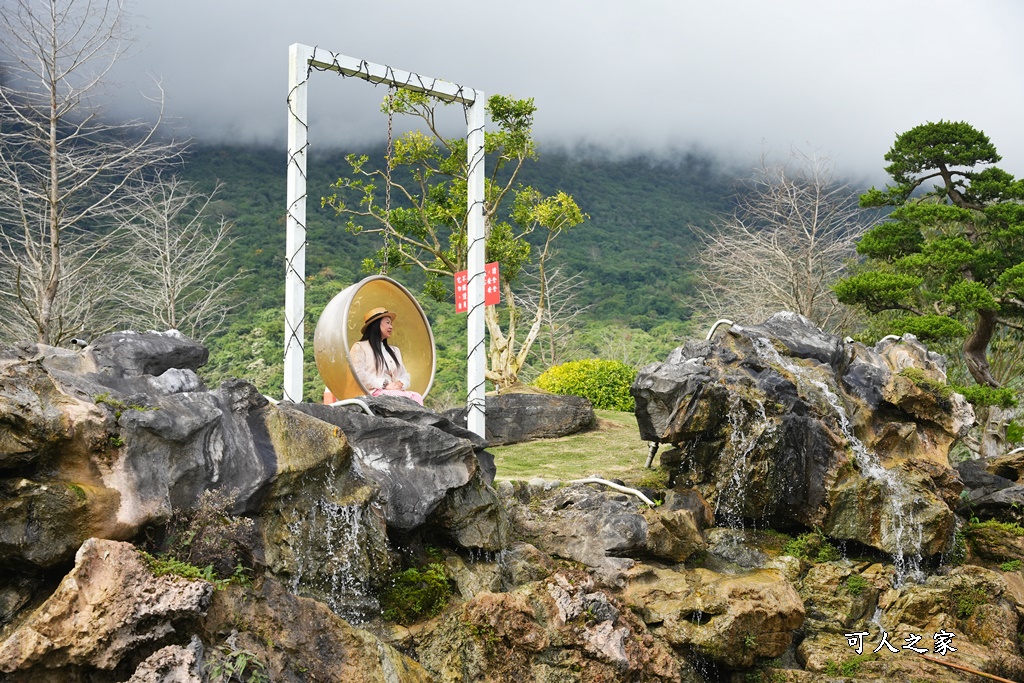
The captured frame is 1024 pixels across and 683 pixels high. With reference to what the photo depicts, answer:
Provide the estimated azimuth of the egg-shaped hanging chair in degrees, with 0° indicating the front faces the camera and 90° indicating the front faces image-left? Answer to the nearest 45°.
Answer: approximately 315°

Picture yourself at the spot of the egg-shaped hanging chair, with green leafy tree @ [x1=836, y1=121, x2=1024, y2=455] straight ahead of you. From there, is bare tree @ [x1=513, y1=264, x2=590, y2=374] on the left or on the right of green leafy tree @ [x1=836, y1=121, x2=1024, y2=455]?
left

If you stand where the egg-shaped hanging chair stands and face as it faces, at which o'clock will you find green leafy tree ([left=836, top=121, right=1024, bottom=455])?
The green leafy tree is roughly at 10 o'clock from the egg-shaped hanging chair.

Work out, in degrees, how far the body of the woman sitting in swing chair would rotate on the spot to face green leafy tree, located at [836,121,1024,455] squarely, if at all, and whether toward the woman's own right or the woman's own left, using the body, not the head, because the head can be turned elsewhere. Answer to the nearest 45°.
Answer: approximately 45° to the woman's own left

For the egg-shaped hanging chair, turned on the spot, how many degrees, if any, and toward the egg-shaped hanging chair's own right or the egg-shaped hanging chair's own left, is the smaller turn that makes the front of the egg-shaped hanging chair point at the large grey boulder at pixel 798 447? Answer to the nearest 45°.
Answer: approximately 45° to the egg-shaped hanging chair's own left

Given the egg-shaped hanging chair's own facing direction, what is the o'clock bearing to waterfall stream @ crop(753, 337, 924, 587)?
The waterfall stream is roughly at 11 o'clock from the egg-shaped hanging chair.

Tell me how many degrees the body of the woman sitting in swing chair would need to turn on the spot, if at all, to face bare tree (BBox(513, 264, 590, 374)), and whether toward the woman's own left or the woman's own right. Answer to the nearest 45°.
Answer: approximately 135° to the woman's own left

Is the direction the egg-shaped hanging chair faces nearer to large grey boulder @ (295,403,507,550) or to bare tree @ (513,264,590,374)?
the large grey boulder

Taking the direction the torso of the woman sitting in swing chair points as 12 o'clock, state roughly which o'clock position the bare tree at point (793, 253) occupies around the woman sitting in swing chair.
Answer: The bare tree is roughly at 9 o'clock from the woman sitting in swing chair.
